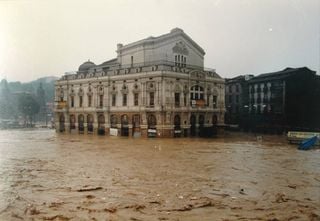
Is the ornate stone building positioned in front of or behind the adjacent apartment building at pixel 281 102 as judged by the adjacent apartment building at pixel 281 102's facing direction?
in front

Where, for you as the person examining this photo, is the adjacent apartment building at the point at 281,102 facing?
facing the viewer and to the left of the viewer
